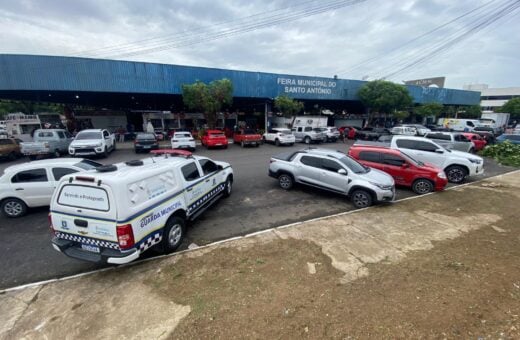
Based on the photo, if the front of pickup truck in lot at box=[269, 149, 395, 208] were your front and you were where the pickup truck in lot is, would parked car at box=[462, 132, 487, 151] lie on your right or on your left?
on your left

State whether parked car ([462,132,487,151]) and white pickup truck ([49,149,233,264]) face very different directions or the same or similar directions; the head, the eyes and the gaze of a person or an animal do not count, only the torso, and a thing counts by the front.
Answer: very different directions

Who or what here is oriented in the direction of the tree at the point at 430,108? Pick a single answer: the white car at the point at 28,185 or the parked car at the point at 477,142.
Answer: the white car

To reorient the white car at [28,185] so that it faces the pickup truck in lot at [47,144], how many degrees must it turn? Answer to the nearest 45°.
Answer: approximately 90° to its left

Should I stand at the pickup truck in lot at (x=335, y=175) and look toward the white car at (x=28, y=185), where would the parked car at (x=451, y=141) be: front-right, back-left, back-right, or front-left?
back-right

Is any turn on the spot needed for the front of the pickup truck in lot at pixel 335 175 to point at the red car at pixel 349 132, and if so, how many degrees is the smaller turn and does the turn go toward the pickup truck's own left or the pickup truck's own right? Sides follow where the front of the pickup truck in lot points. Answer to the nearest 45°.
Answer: approximately 135° to the pickup truck's own left

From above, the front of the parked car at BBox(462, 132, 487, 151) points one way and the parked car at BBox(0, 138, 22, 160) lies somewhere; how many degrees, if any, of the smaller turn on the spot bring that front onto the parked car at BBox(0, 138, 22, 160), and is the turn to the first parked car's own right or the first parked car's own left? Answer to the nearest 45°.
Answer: approximately 90° to the first parked car's own right

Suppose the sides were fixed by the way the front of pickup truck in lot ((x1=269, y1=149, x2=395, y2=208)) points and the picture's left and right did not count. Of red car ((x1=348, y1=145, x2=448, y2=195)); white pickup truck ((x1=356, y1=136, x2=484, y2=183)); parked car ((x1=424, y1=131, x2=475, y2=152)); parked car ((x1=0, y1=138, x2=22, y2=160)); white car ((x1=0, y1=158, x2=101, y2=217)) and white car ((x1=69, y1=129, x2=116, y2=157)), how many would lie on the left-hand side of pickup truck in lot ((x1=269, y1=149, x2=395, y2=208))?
3
